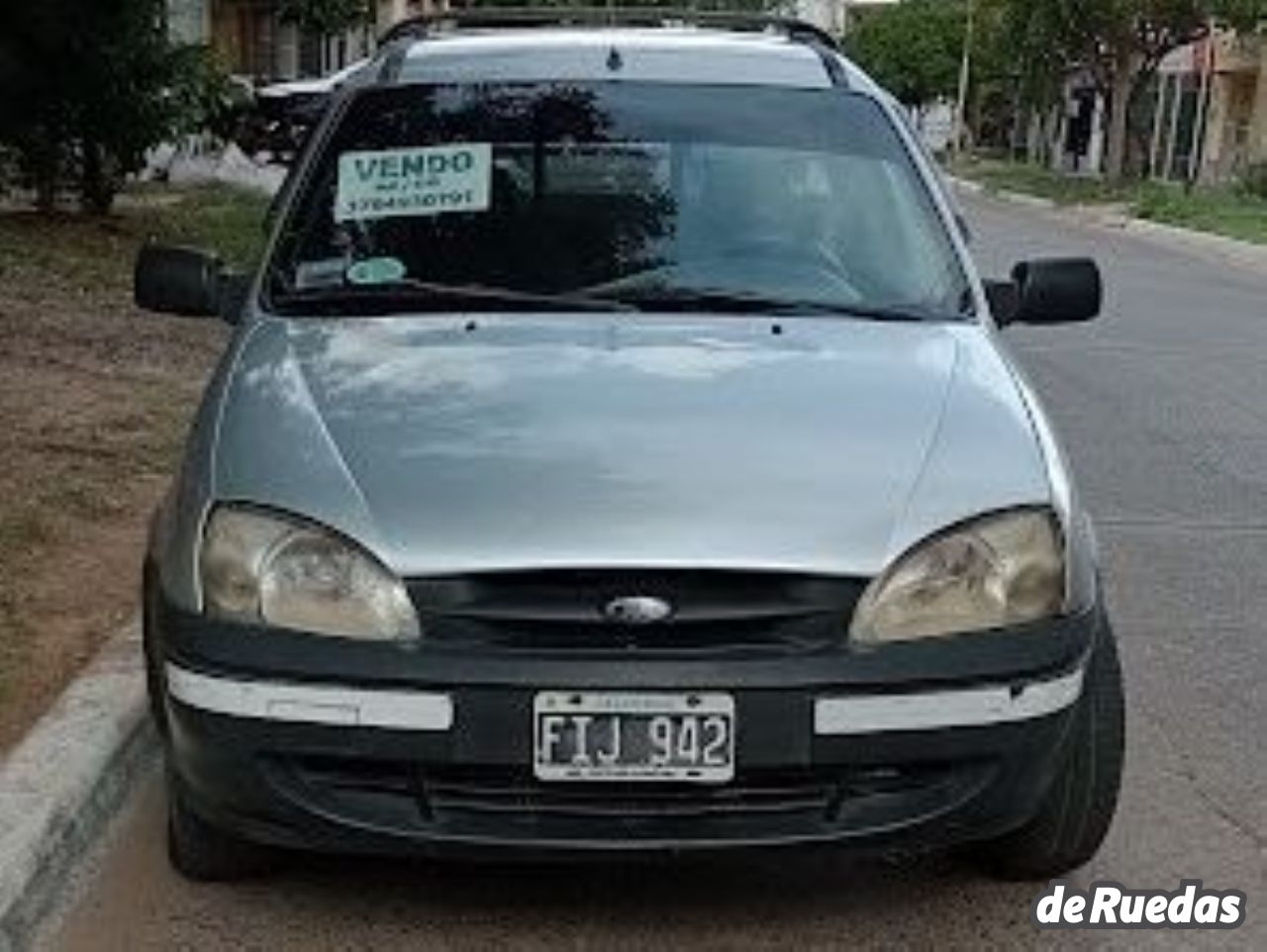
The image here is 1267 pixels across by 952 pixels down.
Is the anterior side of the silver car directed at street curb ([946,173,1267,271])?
no

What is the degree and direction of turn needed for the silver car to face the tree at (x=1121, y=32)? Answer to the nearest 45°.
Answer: approximately 180°

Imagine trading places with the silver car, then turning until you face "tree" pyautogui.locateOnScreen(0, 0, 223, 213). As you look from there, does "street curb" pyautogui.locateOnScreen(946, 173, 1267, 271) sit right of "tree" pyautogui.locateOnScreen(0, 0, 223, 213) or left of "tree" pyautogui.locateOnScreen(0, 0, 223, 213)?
right

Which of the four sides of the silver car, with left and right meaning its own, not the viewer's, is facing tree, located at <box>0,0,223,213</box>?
back

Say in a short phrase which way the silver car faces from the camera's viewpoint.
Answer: facing the viewer

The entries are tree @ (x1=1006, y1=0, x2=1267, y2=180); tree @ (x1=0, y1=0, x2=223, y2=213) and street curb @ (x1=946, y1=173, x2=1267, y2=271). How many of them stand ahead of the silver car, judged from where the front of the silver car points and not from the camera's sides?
0
